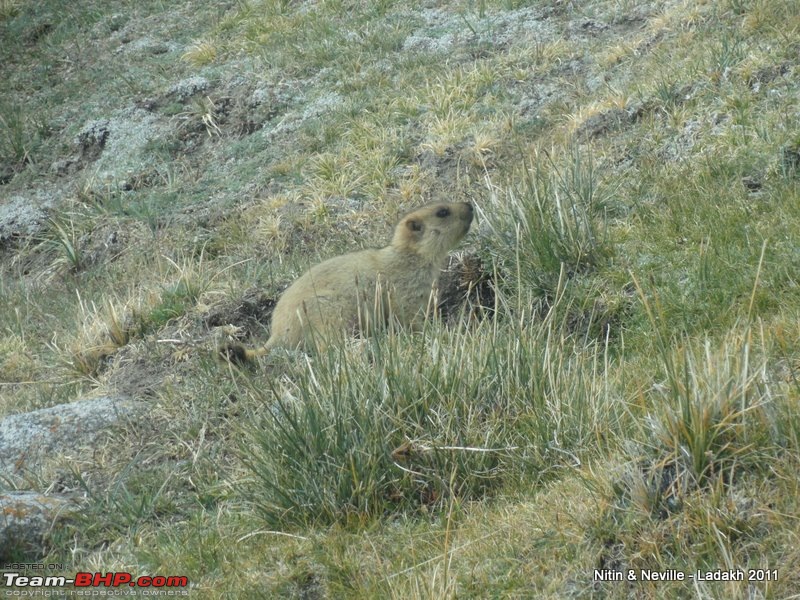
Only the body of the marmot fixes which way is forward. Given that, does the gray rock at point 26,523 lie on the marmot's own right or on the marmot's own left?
on the marmot's own right

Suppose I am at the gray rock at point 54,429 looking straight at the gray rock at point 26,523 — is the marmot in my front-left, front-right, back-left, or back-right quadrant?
back-left

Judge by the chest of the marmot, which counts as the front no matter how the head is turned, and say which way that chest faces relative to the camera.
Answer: to the viewer's right

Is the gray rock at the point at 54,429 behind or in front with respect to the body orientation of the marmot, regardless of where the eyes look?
behind
